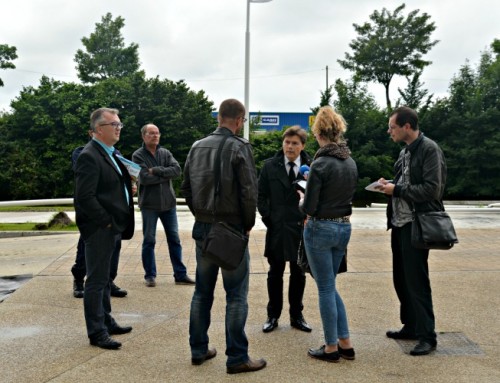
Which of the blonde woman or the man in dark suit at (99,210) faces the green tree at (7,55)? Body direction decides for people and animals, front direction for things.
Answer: the blonde woman

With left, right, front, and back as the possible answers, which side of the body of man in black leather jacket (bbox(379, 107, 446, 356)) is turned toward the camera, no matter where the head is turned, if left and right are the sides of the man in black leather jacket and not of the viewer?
left

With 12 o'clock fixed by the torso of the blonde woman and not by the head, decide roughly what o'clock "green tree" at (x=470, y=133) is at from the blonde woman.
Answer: The green tree is roughly at 2 o'clock from the blonde woman.

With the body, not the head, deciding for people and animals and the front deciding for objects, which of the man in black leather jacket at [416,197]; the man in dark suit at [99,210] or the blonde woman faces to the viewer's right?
the man in dark suit

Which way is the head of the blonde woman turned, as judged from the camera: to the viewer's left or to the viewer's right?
to the viewer's left

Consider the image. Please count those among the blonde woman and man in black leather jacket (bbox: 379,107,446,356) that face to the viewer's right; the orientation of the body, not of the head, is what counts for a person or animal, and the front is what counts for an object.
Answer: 0

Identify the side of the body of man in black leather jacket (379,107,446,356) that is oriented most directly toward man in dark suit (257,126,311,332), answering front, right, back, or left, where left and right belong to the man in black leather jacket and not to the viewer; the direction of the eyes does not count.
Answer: front

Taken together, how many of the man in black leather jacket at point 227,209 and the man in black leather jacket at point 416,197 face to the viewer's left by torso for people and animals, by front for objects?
1

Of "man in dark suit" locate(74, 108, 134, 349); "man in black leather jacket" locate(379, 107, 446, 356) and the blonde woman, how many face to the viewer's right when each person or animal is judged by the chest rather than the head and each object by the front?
1

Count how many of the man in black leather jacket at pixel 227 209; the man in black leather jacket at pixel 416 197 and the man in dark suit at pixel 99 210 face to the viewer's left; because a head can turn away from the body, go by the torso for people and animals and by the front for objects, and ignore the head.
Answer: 1

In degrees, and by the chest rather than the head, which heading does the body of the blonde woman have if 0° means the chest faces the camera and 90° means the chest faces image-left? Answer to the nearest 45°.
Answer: approximately 135°

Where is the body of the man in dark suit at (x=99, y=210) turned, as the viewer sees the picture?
to the viewer's right

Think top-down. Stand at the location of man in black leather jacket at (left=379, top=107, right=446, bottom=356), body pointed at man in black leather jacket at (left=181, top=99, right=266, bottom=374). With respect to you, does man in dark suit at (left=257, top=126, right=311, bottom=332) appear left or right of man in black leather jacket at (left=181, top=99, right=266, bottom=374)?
right

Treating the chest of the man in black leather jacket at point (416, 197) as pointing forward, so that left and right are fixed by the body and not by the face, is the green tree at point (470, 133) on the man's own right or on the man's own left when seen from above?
on the man's own right

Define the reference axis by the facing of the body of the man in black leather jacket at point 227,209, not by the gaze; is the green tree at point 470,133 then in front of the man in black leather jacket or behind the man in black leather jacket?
in front
